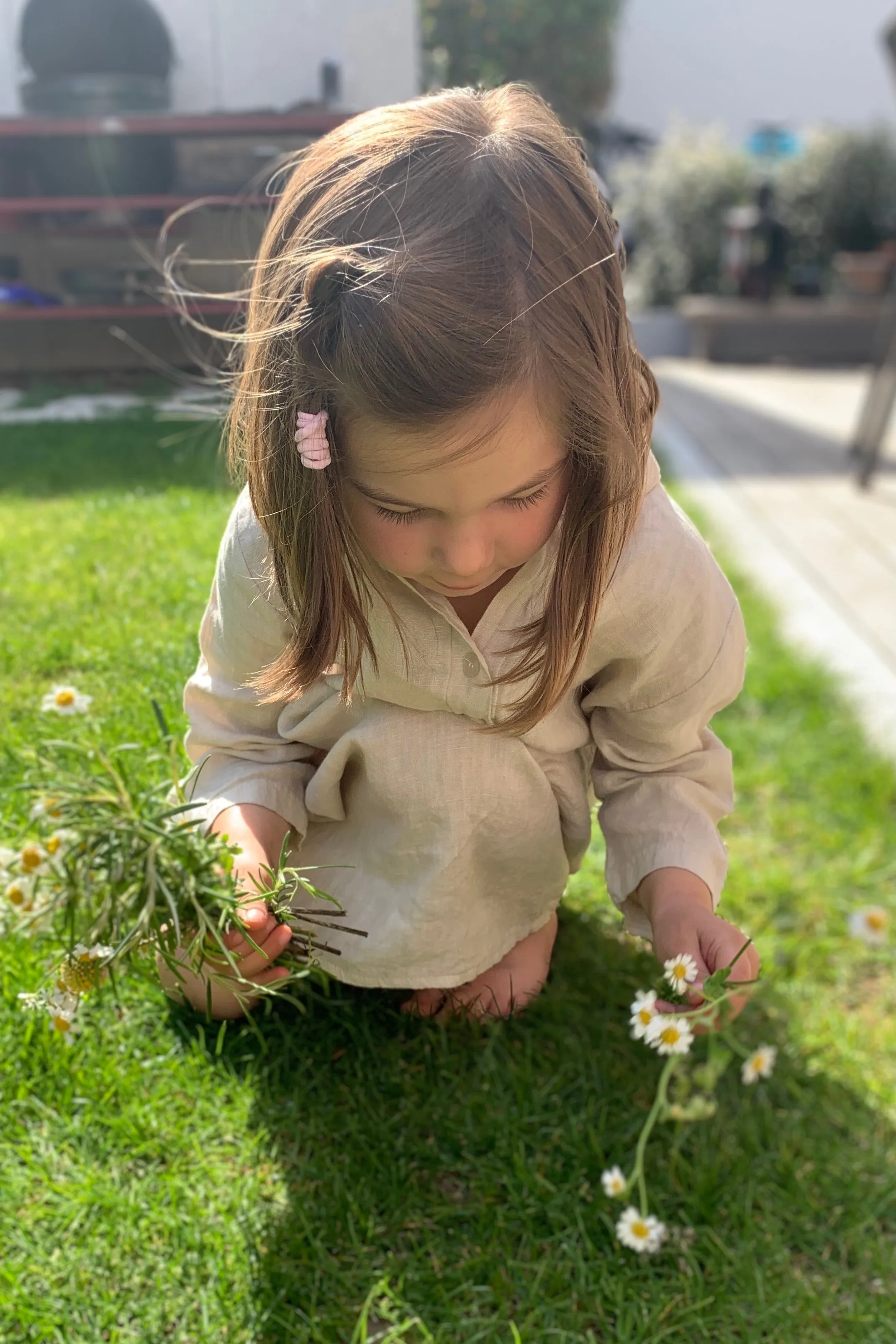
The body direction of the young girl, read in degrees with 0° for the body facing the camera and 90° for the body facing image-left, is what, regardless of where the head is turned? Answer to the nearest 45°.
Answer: approximately 0°

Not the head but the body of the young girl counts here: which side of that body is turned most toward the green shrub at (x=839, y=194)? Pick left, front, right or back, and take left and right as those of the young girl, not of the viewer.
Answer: back

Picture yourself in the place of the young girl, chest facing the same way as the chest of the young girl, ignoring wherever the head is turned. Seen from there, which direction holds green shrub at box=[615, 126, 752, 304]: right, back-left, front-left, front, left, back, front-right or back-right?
back

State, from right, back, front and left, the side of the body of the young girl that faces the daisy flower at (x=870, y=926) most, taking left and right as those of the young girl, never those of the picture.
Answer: left
